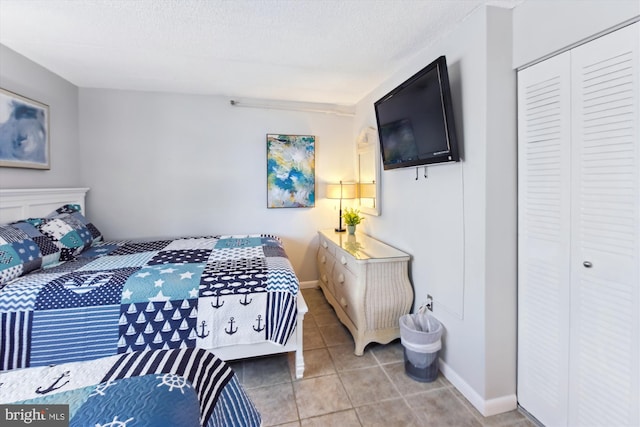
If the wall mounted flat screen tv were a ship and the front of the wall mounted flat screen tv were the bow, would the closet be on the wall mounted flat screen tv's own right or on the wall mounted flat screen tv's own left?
on the wall mounted flat screen tv's own left

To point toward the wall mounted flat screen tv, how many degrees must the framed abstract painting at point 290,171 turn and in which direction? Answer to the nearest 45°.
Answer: approximately 45° to its left

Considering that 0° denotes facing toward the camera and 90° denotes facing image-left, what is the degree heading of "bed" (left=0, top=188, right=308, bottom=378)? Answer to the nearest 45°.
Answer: approximately 270°

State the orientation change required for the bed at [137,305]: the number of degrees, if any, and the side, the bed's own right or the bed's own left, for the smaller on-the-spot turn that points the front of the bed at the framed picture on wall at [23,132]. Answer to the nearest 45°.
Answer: approximately 135° to the bed's own left

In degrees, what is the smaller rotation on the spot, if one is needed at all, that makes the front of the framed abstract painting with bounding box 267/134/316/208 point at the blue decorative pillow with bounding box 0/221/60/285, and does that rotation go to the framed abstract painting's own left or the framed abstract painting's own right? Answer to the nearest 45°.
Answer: approximately 45° to the framed abstract painting's own right

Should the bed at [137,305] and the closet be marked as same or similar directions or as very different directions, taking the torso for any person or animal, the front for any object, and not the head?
very different directions

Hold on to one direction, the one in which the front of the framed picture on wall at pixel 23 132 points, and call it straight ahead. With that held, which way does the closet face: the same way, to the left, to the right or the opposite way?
the opposite way

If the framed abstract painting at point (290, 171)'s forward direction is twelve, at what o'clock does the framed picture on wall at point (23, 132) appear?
The framed picture on wall is roughly at 2 o'clock from the framed abstract painting.

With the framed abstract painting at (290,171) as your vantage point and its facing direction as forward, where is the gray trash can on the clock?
The gray trash can is roughly at 11 o'clock from the framed abstract painting.

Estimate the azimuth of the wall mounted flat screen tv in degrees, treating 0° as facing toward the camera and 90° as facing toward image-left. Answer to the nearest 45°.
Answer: approximately 45°
